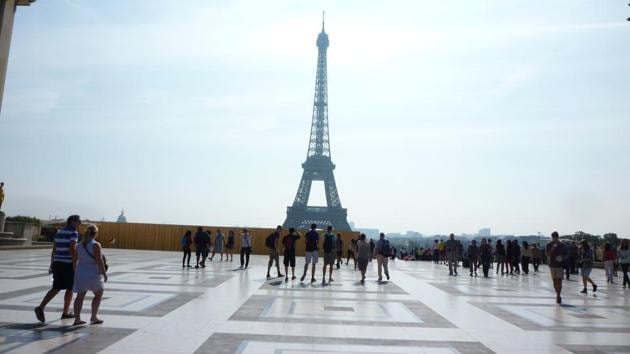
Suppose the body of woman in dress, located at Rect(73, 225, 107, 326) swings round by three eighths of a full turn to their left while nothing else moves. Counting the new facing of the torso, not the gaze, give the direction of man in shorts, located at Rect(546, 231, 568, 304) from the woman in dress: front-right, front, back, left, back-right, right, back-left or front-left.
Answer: back

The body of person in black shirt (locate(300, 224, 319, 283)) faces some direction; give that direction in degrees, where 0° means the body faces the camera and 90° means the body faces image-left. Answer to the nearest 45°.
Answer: approximately 180°

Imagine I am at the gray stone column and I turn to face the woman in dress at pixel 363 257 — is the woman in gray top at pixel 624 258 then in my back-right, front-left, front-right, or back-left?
front-right

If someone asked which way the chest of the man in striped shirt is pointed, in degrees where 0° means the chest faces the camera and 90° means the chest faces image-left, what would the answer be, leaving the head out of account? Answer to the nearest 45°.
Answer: approximately 225°

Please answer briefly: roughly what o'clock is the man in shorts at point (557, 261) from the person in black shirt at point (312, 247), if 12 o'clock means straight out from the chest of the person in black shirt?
The man in shorts is roughly at 4 o'clock from the person in black shirt.

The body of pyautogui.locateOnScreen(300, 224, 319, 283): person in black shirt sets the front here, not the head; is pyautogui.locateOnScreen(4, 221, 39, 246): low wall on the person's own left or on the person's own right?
on the person's own left

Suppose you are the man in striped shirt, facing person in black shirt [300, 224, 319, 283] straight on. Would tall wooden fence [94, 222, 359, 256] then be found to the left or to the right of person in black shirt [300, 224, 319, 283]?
left

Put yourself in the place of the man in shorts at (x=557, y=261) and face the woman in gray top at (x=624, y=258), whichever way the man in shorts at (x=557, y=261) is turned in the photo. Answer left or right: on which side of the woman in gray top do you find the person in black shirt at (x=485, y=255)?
left

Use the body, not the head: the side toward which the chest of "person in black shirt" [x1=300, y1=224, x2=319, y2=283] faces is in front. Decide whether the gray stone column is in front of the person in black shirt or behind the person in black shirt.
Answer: behind
